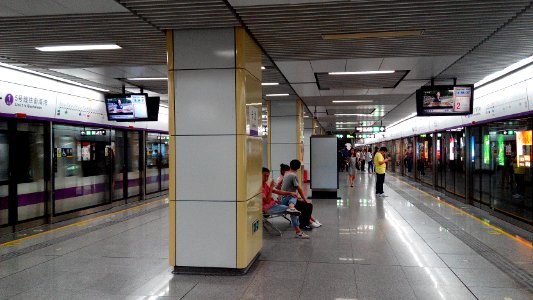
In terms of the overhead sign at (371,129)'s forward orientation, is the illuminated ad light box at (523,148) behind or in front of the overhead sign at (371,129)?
in front

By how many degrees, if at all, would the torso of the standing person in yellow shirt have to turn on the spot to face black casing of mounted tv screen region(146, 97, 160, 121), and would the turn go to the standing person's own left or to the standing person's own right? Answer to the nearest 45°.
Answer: approximately 135° to the standing person's own right

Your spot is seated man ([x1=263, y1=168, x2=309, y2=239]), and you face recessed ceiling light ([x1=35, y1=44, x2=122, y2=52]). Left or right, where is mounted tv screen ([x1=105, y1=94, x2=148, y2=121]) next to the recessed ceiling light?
right

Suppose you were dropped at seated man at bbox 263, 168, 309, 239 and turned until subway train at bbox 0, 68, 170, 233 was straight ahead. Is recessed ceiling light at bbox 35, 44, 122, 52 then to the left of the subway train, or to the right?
left

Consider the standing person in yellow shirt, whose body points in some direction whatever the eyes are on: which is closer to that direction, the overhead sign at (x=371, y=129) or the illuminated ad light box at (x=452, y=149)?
the illuminated ad light box

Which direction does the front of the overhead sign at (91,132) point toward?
toward the camera

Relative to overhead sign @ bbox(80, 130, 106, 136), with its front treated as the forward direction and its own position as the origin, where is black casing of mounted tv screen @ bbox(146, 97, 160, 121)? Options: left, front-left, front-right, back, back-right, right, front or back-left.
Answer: front-left

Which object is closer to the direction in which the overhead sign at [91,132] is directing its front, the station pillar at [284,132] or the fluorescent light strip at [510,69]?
the fluorescent light strip

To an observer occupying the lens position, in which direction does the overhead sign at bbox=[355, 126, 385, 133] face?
facing the viewer

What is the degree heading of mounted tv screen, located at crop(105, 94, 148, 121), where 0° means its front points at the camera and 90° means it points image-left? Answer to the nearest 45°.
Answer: approximately 0°

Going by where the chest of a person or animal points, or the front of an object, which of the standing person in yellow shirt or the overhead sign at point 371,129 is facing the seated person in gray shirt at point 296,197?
the overhead sign

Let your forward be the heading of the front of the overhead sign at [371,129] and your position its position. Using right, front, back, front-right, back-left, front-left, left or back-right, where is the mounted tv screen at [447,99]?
front
